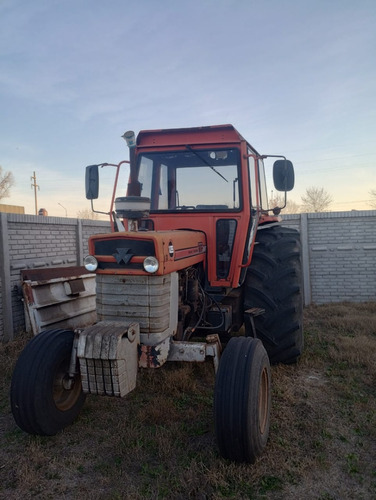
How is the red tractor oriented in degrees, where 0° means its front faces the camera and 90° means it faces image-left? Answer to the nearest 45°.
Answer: approximately 45°
